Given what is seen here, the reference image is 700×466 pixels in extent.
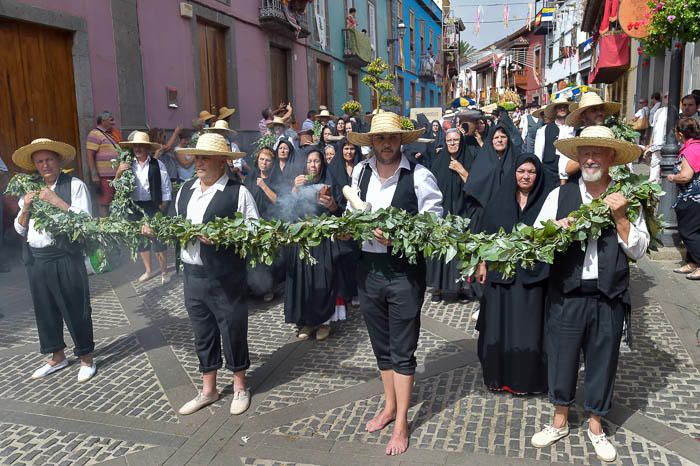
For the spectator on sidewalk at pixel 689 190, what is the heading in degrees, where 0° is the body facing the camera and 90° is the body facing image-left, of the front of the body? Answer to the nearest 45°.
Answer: approximately 90°

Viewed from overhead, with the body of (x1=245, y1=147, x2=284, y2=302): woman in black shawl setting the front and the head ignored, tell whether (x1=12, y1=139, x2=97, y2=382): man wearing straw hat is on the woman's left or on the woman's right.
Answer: on the woman's right

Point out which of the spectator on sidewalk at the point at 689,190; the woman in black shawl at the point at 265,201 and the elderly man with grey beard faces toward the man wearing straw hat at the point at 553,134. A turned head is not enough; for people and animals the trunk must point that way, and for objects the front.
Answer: the spectator on sidewalk

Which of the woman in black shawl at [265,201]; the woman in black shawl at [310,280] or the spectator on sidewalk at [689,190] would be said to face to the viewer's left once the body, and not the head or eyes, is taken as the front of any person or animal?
the spectator on sidewalk

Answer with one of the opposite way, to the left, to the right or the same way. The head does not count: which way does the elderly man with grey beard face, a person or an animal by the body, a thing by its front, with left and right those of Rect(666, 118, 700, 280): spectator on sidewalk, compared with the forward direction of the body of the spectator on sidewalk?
to the left

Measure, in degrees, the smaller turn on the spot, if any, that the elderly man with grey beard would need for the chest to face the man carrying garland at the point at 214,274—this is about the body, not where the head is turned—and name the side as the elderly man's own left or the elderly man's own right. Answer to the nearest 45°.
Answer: approximately 90° to the elderly man's own right

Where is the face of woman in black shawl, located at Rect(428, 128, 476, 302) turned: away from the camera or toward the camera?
toward the camera

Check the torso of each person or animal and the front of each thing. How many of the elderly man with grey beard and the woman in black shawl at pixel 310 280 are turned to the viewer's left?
0

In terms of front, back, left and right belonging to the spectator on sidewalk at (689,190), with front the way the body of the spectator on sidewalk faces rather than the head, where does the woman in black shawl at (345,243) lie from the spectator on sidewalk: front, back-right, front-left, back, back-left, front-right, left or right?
front-left

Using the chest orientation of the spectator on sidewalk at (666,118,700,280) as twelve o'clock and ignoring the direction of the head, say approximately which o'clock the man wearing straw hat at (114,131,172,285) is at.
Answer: The man wearing straw hat is roughly at 11 o'clock from the spectator on sidewalk.

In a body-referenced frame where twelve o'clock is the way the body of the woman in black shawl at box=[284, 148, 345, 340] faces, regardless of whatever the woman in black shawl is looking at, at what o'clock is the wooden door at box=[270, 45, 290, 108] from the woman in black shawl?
The wooden door is roughly at 6 o'clock from the woman in black shawl.

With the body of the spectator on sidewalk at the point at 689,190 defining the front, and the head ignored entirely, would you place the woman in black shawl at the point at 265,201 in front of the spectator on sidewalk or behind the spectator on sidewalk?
in front

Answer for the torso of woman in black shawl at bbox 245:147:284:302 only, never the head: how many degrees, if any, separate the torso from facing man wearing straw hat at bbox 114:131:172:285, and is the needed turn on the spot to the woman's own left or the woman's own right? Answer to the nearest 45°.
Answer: approximately 135° to the woman's own right

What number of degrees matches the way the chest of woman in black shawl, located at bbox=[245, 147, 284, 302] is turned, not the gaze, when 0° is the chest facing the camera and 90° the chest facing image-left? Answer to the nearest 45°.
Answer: approximately 0°

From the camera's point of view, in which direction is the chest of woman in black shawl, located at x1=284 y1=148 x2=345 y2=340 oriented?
toward the camera

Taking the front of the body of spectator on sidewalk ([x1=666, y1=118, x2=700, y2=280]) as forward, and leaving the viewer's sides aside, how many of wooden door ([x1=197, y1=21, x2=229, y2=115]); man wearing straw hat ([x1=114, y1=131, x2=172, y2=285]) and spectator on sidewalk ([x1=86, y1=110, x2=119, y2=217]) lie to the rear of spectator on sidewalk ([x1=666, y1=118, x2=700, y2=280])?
0

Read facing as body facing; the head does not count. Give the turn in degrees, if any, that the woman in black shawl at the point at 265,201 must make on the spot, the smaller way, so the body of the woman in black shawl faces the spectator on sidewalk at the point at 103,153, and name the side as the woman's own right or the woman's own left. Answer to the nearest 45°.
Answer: approximately 135° to the woman's own right

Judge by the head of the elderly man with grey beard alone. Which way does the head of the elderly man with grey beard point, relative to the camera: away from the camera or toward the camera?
toward the camera

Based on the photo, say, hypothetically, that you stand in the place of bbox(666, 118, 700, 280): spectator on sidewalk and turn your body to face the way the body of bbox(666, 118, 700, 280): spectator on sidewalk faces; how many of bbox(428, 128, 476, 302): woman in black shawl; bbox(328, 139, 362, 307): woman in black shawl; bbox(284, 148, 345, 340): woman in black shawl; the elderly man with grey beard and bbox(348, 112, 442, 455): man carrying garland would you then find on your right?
0
